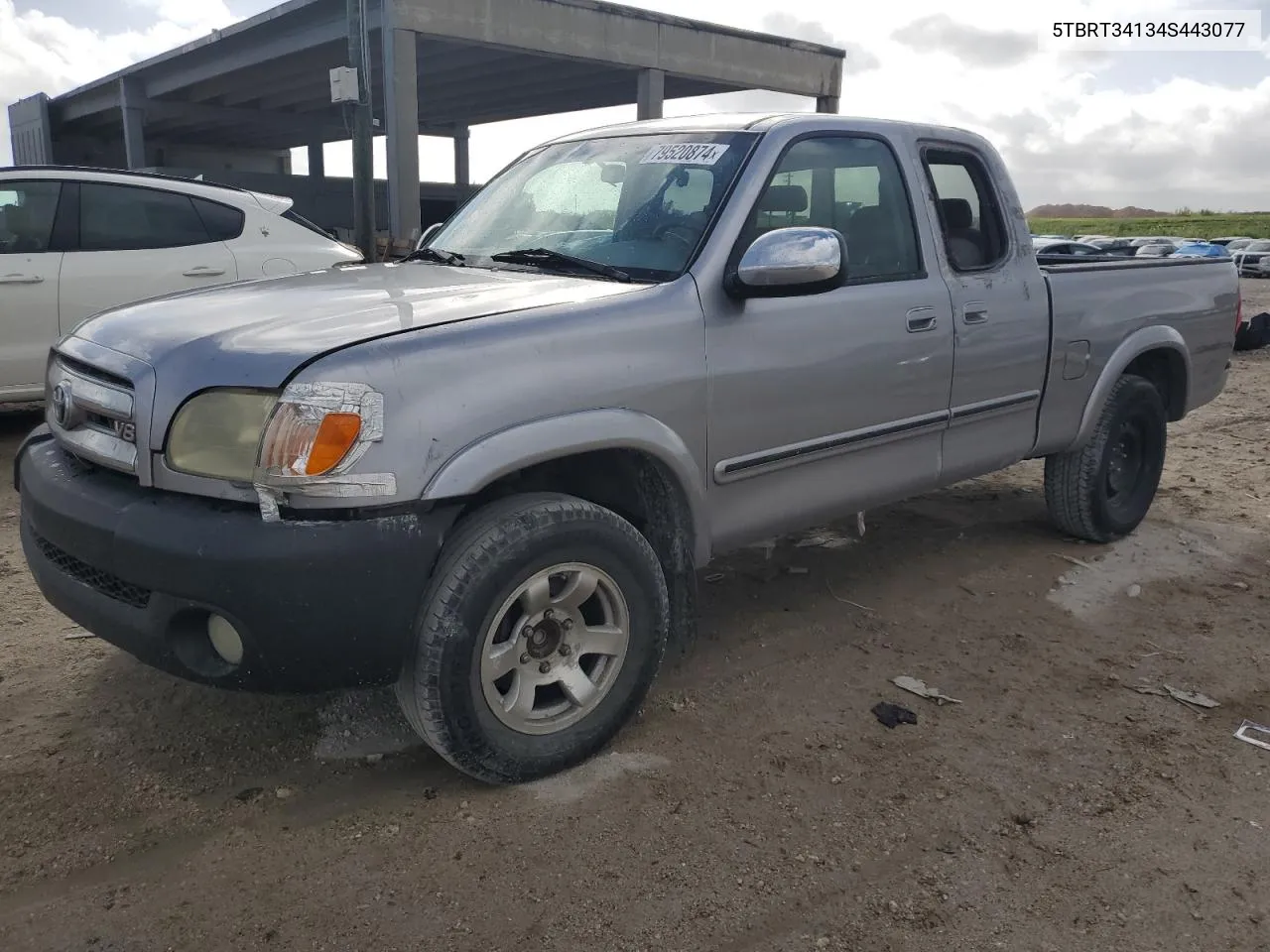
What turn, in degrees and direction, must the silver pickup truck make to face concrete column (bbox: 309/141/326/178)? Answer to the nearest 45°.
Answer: approximately 135° to its right

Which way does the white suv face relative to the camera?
to the viewer's left

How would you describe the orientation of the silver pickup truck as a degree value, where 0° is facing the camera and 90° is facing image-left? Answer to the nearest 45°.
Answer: approximately 45°
